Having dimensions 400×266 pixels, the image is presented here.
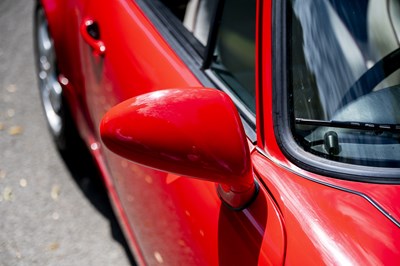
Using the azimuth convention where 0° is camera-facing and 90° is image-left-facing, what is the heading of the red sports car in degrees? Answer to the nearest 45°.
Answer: approximately 315°
